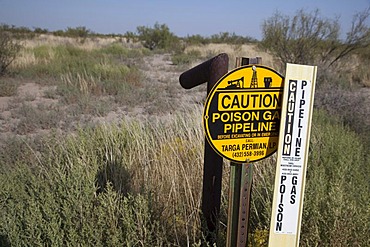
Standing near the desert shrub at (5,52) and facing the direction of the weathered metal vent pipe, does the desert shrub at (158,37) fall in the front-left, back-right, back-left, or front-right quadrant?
back-left

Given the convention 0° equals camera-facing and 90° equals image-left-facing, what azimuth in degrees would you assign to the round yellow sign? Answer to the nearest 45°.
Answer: approximately 0°

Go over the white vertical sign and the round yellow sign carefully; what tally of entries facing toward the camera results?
2

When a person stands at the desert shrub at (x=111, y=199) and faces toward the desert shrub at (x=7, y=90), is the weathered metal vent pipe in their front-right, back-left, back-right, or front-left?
back-right

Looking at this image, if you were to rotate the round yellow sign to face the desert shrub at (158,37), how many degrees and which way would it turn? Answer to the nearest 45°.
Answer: approximately 180°

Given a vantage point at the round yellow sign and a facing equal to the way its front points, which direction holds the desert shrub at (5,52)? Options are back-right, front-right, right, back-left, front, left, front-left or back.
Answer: back-right

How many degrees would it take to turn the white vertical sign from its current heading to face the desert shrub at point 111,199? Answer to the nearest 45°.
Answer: approximately 135° to its right
